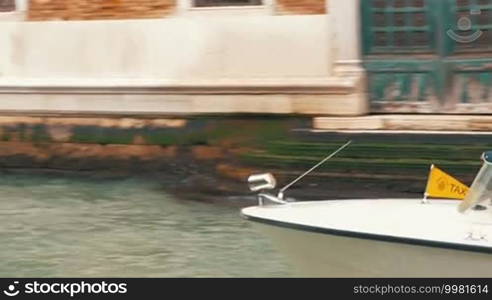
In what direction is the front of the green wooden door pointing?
toward the camera

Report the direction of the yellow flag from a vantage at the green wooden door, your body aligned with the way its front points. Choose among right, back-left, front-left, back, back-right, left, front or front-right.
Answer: front
